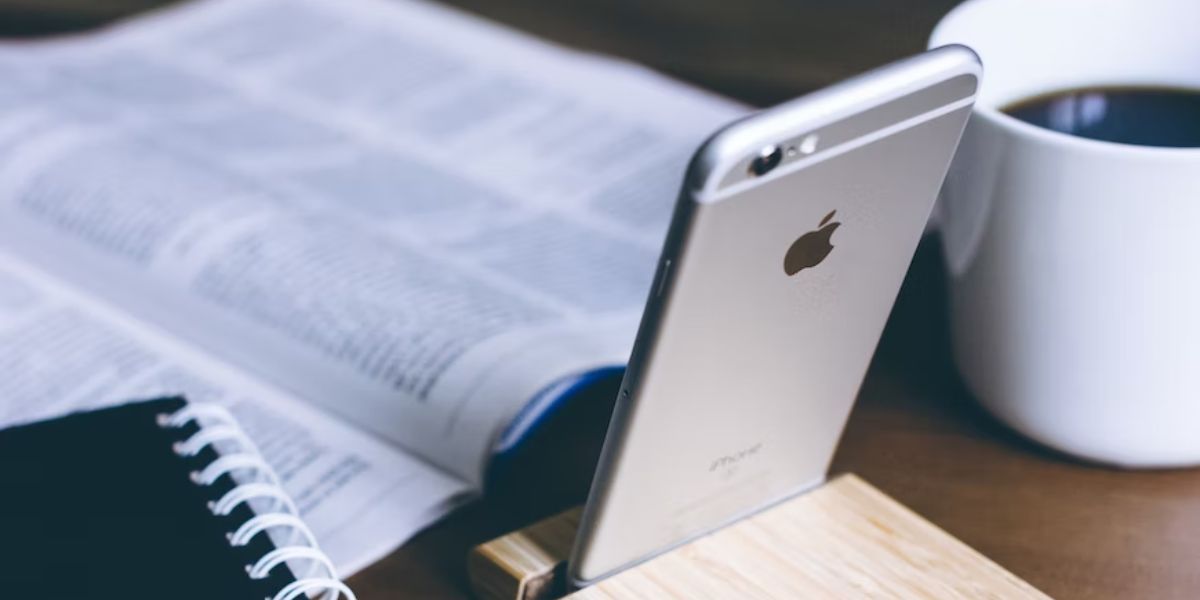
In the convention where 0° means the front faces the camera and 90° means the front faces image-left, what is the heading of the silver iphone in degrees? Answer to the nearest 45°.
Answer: approximately 135°
